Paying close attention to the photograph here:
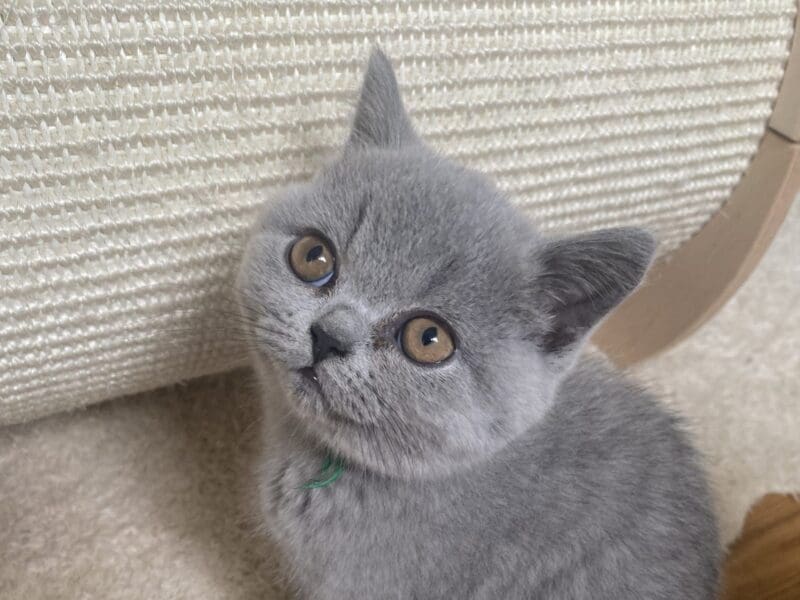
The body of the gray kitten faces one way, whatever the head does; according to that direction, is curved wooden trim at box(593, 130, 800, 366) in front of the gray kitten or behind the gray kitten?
behind

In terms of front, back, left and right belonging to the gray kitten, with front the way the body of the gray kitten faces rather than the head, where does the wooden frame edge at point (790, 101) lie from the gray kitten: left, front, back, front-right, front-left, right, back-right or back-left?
back

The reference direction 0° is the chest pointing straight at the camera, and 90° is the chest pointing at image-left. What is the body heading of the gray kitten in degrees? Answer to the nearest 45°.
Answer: approximately 45°
